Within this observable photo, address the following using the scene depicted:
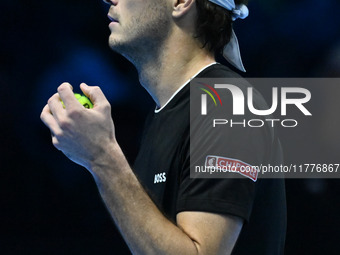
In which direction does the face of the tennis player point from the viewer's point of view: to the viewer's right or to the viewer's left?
to the viewer's left

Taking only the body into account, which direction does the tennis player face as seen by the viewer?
to the viewer's left
